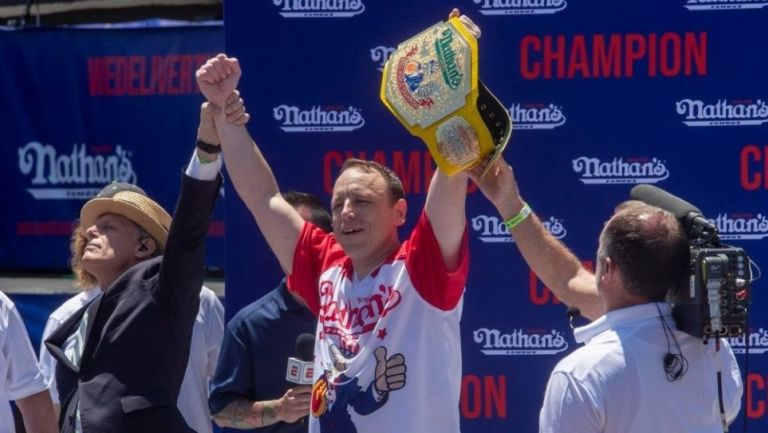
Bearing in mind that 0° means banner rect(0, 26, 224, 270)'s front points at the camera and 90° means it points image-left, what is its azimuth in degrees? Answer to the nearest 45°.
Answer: approximately 0°

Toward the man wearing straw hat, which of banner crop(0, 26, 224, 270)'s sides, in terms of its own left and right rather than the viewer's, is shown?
front

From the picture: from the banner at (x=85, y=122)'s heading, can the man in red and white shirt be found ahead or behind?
ahead

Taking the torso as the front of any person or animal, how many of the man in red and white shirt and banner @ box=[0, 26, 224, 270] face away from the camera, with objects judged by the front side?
0

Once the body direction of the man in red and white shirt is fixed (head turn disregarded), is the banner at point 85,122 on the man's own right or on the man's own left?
on the man's own right

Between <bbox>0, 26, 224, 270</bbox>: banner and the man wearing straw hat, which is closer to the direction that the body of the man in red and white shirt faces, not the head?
the man wearing straw hat

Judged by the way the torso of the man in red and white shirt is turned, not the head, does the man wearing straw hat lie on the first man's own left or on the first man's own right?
on the first man's own right
